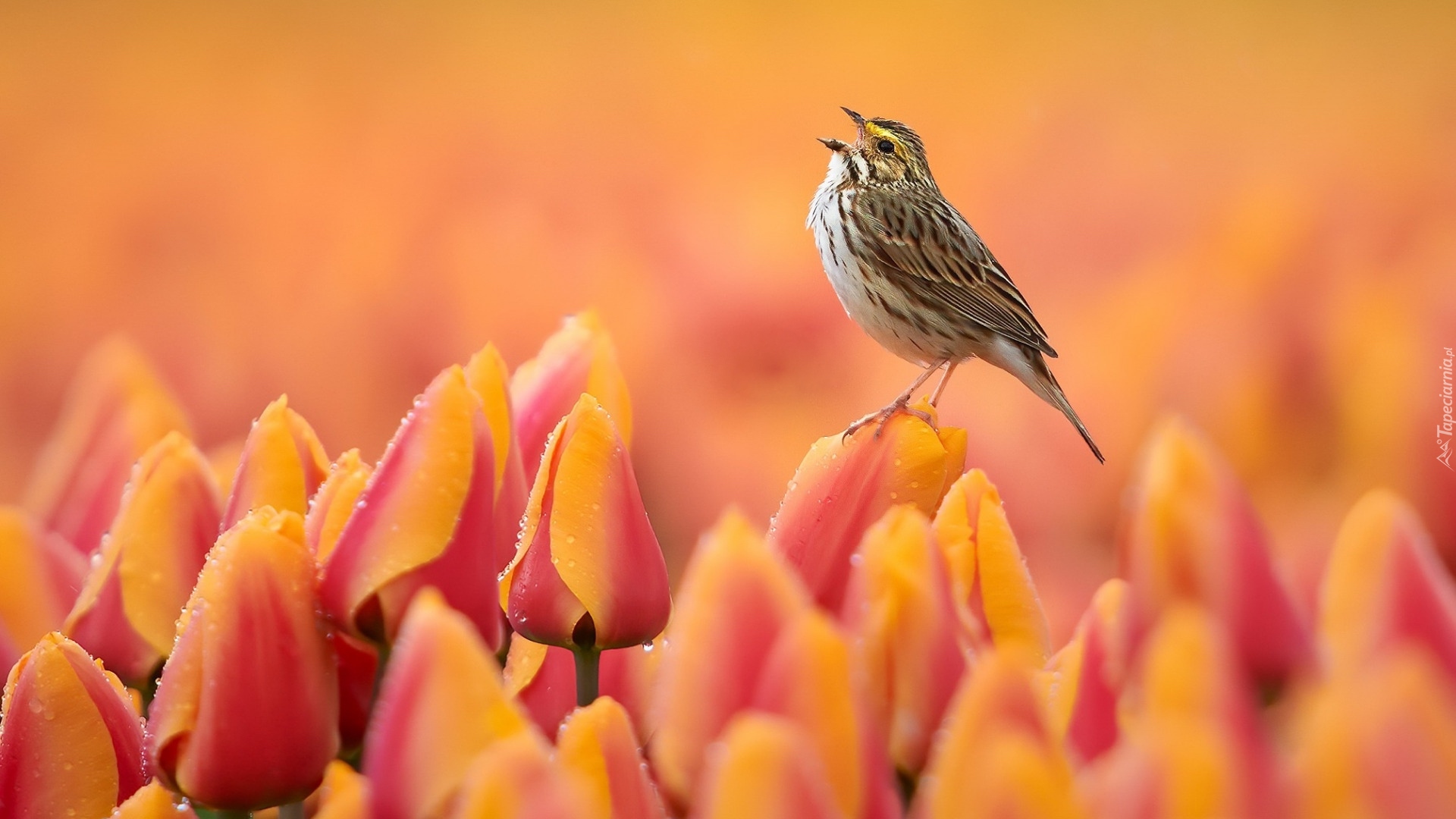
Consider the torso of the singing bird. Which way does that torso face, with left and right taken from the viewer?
facing to the left of the viewer

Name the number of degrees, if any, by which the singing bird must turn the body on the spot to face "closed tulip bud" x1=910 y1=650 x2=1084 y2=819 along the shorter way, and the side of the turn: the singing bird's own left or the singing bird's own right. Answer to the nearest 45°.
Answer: approximately 90° to the singing bird's own left

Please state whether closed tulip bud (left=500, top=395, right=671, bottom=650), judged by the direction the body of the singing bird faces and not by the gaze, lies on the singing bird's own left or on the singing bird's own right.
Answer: on the singing bird's own left

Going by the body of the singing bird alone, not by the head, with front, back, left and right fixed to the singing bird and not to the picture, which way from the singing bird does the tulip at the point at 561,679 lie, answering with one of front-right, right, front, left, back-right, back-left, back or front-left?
front

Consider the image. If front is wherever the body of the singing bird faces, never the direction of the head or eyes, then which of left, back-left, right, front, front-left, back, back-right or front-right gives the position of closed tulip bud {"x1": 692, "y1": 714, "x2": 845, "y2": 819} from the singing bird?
left

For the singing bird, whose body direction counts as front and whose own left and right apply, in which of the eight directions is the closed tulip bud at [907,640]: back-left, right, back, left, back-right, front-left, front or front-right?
left

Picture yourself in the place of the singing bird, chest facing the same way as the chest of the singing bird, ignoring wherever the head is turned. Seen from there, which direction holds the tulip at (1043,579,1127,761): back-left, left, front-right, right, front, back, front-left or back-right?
left
